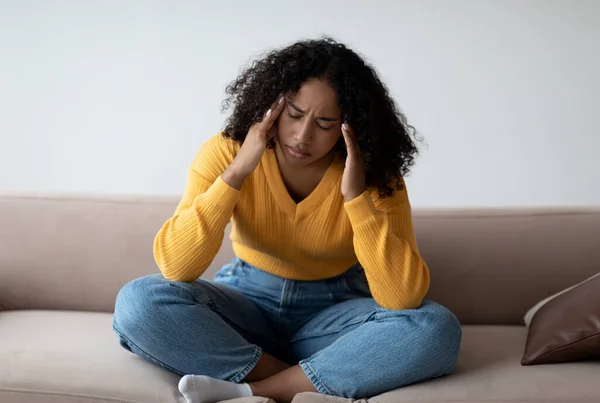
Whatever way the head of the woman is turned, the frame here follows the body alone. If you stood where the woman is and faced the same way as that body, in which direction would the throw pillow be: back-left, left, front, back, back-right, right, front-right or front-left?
left

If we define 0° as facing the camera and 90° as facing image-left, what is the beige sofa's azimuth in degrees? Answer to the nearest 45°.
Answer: approximately 0°
